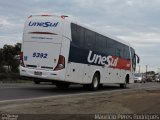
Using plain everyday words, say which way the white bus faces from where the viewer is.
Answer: facing away from the viewer and to the right of the viewer
